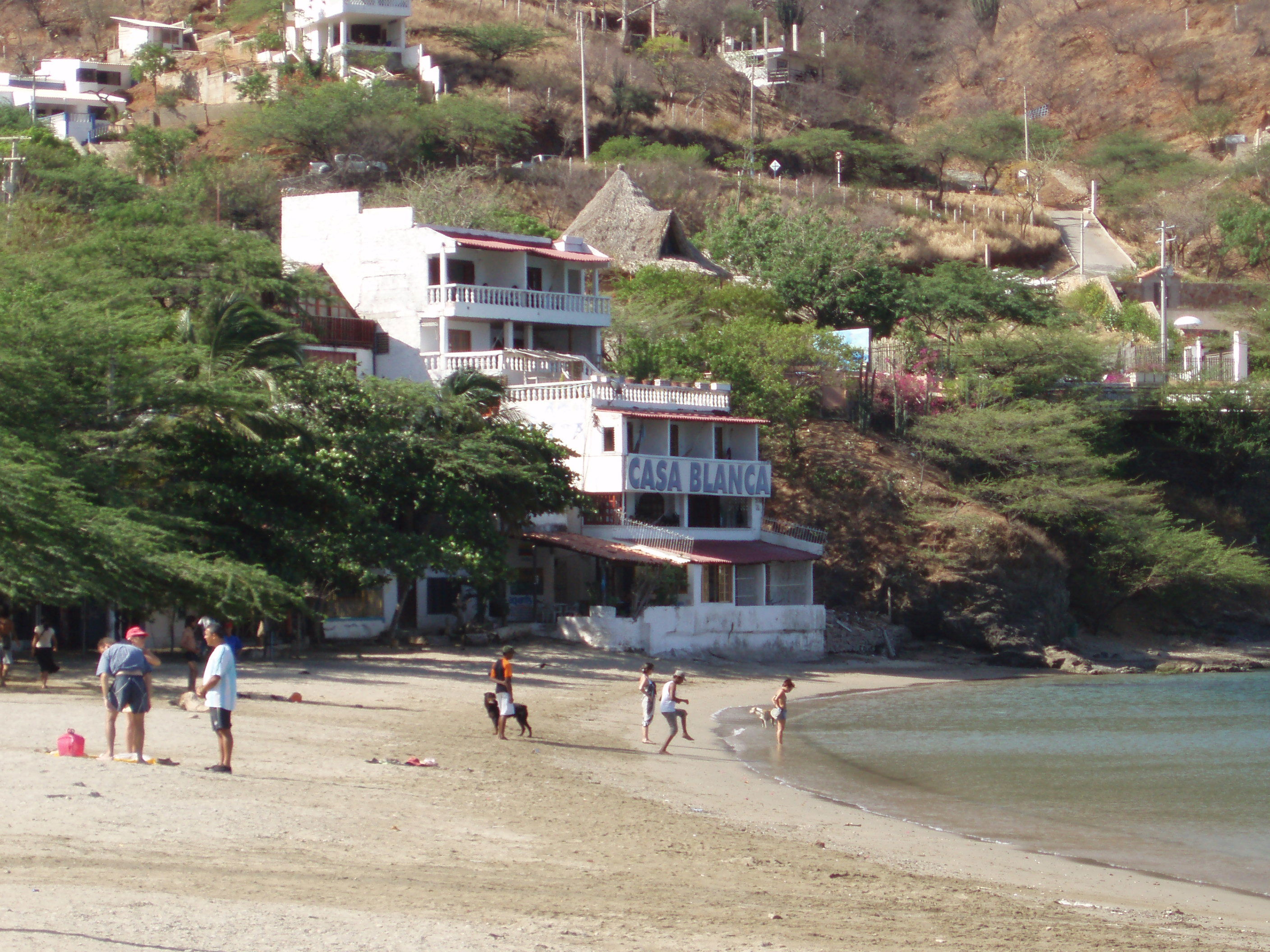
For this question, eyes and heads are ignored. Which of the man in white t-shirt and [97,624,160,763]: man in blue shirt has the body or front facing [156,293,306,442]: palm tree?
the man in blue shirt

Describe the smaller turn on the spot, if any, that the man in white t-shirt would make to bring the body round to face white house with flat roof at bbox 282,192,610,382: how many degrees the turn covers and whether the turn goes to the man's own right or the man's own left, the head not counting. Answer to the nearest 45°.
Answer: approximately 90° to the man's own right

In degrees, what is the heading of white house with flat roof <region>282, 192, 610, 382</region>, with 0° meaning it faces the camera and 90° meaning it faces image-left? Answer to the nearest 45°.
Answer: approximately 315°

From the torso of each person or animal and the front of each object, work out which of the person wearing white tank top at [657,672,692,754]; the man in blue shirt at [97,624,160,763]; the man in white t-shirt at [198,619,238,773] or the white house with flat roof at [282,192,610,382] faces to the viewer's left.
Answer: the man in white t-shirt

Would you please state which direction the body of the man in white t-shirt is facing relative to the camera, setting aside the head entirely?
to the viewer's left

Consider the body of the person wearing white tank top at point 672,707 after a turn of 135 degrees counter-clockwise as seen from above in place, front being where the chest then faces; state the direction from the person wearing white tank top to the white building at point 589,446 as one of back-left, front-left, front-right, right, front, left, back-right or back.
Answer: front-right

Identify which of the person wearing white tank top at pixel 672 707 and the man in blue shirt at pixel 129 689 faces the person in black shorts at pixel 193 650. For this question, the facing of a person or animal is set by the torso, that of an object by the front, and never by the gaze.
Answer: the man in blue shirt

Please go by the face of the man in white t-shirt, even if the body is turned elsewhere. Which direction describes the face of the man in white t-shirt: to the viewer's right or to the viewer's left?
to the viewer's left
